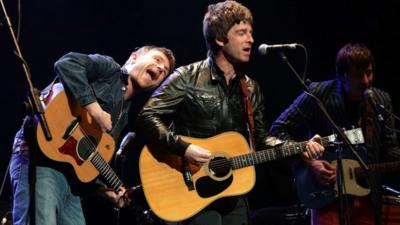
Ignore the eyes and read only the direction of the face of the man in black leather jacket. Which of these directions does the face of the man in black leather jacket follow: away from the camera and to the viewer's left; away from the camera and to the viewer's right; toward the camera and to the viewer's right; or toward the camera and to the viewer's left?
toward the camera and to the viewer's right

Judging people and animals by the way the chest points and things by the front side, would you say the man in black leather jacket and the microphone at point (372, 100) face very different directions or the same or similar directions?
very different directions

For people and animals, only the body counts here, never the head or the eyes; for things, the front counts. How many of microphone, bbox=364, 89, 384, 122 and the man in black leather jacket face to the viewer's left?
1

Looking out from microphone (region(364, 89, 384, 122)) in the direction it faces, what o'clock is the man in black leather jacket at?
The man in black leather jacket is roughly at 9 o'clock from the microphone.

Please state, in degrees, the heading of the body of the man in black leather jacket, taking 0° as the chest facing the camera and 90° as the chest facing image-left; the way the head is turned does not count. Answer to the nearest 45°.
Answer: approximately 315°

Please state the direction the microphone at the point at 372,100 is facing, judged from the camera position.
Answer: facing to the left of the viewer

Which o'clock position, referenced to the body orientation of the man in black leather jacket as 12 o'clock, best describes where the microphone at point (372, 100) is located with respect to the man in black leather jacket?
The microphone is roughly at 10 o'clock from the man in black leather jacket.
